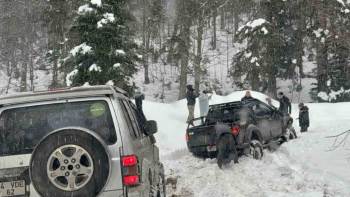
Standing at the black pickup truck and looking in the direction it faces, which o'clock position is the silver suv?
The silver suv is roughly at 5 o'clock from the black pickup truck.

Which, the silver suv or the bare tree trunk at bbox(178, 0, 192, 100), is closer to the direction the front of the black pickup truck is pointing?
the bare tree trunk

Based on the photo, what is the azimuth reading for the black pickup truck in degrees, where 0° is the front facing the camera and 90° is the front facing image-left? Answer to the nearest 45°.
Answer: approximately 225°

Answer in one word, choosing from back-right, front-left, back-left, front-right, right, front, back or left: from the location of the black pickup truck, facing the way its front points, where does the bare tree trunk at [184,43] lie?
front-left

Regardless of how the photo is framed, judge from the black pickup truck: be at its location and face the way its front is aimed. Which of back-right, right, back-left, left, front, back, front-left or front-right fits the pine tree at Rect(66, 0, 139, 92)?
left

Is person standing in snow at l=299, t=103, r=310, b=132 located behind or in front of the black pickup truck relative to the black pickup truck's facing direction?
in front
